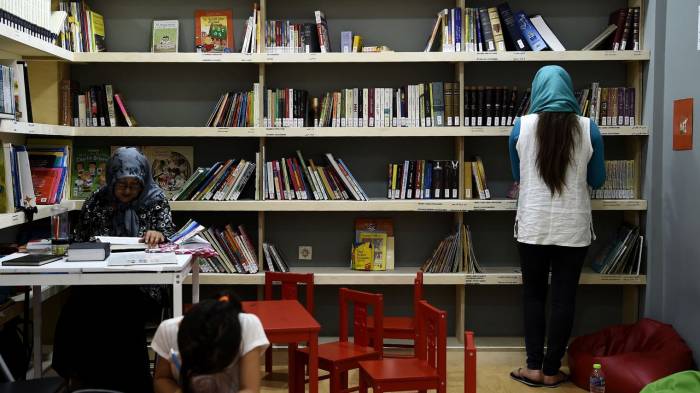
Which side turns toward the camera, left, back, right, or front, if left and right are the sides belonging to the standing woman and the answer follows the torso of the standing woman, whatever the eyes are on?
back

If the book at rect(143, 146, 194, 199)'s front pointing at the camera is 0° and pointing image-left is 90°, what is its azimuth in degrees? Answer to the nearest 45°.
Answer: approximately 0°

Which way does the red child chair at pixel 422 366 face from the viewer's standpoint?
to the viewer's left

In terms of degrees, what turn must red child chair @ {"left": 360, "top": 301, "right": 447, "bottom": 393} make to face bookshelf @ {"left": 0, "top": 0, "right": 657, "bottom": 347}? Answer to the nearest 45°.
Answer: approximately 90° to its right

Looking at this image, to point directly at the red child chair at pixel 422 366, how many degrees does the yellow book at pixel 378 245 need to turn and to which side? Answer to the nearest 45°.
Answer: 0° — it already faces it

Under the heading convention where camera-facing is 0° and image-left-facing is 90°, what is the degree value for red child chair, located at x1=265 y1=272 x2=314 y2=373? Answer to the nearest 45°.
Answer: approximately 0°
